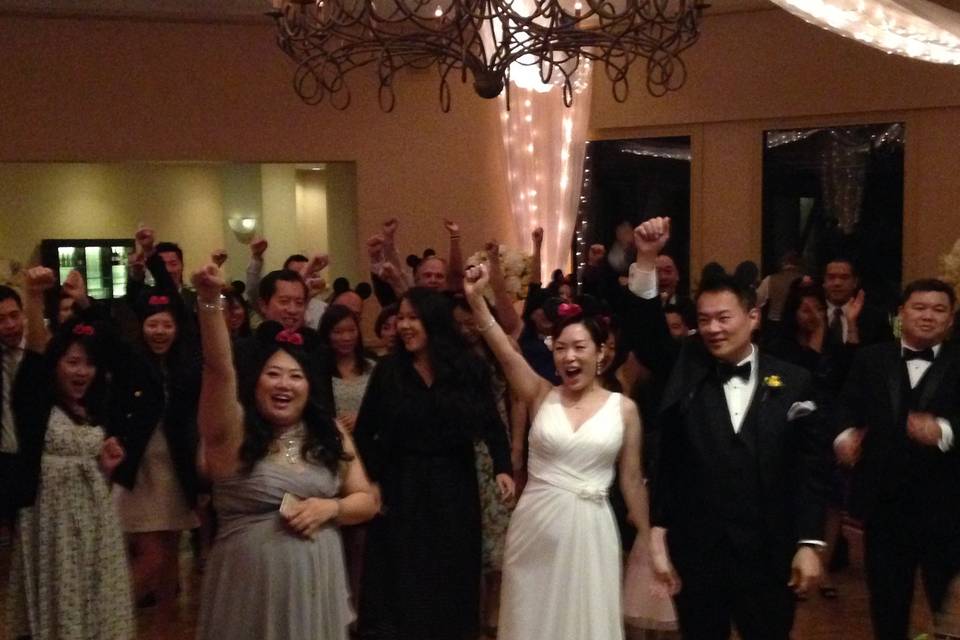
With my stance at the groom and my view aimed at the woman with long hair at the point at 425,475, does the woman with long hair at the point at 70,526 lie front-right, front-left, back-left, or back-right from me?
front-left

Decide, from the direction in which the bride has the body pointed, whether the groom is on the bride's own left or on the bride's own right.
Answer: on the bride's own left

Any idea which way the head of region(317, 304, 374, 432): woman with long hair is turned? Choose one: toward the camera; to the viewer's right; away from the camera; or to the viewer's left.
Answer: toward the camera

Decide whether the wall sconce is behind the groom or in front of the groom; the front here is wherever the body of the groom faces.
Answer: behind

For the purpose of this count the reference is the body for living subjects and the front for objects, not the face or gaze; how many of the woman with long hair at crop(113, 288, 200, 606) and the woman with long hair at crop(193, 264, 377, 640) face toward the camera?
2

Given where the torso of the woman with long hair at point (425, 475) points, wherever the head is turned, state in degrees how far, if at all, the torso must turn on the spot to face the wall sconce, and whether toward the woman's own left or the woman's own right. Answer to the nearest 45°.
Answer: approximately 135° to the woman's own right

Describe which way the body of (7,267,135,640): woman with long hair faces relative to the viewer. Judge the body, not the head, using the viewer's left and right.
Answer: facing the viewer and to the right of the viewer

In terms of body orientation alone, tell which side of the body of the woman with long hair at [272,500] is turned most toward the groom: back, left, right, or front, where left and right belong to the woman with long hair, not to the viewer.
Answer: left

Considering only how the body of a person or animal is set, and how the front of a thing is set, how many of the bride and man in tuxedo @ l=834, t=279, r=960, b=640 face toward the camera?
2

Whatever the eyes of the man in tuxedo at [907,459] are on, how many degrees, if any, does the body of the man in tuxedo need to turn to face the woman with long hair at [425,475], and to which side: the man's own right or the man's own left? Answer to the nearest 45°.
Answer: approximately 90° to the man's own right

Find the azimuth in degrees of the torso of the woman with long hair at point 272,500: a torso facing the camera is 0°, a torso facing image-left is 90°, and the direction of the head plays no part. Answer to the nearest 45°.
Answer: approximately 0°

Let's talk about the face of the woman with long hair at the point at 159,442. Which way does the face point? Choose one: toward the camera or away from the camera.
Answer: toward the camera

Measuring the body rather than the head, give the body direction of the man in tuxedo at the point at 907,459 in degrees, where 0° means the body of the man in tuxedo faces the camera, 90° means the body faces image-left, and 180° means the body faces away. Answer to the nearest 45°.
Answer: approximately 0°
